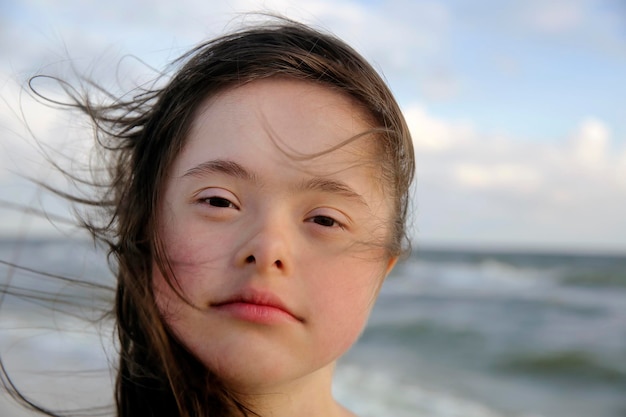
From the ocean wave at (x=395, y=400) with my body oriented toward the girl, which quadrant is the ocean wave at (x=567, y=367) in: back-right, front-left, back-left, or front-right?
back-left

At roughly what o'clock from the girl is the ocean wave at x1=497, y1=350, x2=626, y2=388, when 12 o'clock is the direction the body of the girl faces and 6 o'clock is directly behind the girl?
The ocean wave is roughly at 7 o'clock from the girl.

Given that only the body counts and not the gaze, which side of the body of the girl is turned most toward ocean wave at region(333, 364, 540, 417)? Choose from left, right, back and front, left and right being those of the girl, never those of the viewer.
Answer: back

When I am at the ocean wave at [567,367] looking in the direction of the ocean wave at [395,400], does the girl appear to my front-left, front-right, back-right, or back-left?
front-left

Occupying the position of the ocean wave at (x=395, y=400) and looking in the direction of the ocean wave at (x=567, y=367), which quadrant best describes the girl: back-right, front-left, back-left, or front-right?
back-right
